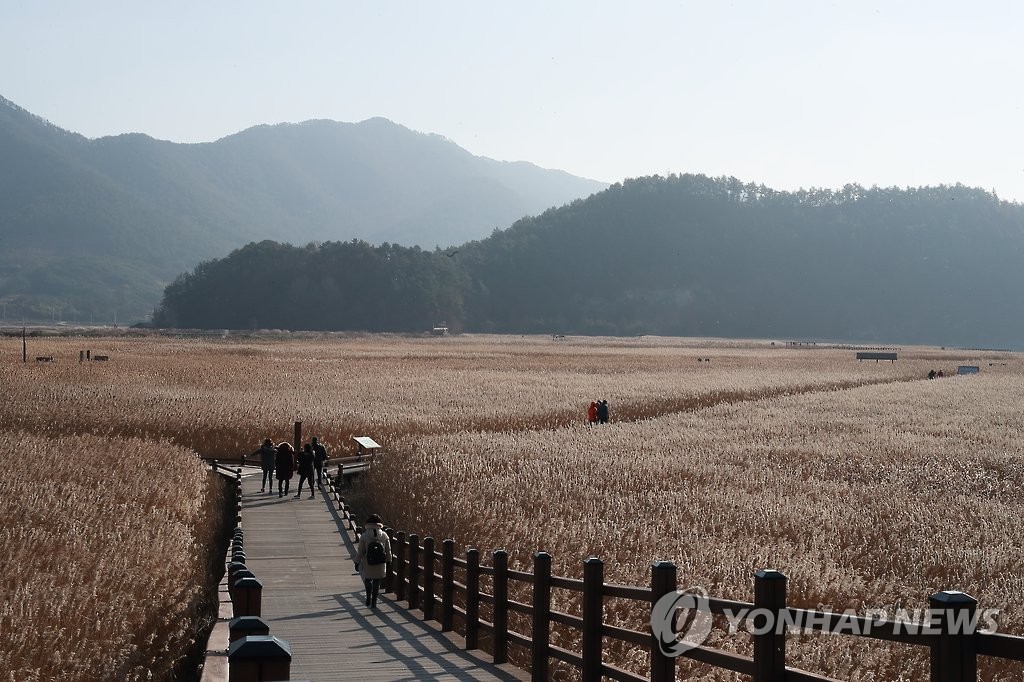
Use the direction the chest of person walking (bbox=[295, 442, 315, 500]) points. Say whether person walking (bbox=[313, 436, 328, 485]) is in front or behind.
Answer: in front

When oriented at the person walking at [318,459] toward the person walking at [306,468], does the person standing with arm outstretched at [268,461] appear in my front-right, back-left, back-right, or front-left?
front-right

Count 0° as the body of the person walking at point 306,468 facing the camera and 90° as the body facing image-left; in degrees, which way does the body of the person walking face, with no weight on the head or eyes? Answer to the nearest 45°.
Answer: approximately 0°

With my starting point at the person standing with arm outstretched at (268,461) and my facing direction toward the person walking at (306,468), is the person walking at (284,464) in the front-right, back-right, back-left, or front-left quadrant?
front-right

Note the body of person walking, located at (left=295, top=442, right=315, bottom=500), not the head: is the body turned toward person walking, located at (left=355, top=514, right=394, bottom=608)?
yes

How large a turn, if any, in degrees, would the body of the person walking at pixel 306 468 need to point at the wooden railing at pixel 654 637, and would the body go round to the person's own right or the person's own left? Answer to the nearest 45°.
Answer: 0° — they already face it
